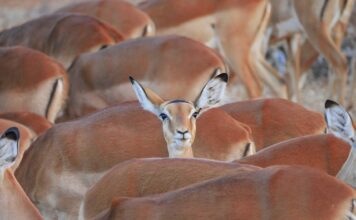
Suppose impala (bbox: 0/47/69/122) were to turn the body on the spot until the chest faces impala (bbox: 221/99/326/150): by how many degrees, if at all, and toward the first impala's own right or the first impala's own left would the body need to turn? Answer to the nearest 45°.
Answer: approximately 135° to the first impala's own left

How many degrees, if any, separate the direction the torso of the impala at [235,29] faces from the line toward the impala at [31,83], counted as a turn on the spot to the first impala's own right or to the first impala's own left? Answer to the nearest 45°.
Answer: approximately 45° to the first impala's own left

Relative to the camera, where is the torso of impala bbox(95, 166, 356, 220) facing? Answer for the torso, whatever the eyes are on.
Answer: to the viewer's left

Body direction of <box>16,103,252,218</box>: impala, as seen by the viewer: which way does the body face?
to the viewer's left

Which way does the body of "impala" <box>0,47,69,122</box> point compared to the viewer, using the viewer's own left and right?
facing to the left of the viewer

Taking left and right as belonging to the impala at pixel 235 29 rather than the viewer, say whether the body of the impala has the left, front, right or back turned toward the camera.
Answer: left
